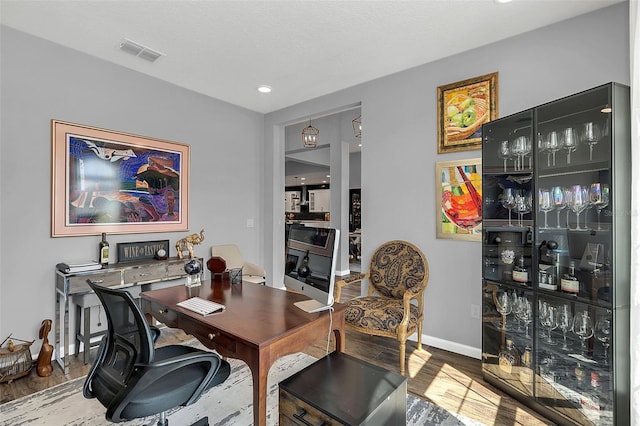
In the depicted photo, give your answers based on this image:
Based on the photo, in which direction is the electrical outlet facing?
toward the camera

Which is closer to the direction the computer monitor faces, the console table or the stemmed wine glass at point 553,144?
the console table

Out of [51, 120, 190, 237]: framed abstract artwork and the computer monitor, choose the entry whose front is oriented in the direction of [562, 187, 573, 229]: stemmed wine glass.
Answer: the framed abstract artwork

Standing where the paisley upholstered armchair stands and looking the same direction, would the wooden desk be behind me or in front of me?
in front

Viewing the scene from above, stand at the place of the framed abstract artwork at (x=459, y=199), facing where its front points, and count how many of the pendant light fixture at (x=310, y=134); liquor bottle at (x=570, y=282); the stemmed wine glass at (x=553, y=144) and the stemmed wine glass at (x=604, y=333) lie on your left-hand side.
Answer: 3

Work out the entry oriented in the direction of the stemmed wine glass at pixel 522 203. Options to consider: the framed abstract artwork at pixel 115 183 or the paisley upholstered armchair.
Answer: the framed abstract artwork

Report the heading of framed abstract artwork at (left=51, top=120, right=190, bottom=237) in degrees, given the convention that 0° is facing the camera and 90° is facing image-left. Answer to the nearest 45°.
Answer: approximately 315°

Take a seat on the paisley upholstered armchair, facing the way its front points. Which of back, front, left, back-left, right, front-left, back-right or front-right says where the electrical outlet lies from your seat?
back-left

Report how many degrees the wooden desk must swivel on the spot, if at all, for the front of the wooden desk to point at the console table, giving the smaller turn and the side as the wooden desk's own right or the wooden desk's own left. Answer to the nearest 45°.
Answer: approximately 90° to the wooden desk's own right

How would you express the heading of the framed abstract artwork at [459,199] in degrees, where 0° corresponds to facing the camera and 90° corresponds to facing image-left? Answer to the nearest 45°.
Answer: approximately 45°

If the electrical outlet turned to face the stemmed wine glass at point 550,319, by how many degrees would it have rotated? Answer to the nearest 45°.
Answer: approximately 45° to its left

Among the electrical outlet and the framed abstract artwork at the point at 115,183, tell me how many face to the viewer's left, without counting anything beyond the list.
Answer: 0

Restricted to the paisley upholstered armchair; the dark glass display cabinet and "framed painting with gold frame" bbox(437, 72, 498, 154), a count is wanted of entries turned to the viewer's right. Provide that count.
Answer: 0

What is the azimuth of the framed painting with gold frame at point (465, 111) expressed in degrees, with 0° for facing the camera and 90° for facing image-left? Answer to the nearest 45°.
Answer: approximately 45°

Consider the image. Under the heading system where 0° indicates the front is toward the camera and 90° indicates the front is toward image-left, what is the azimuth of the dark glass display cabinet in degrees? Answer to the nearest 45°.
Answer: approximately 45°
